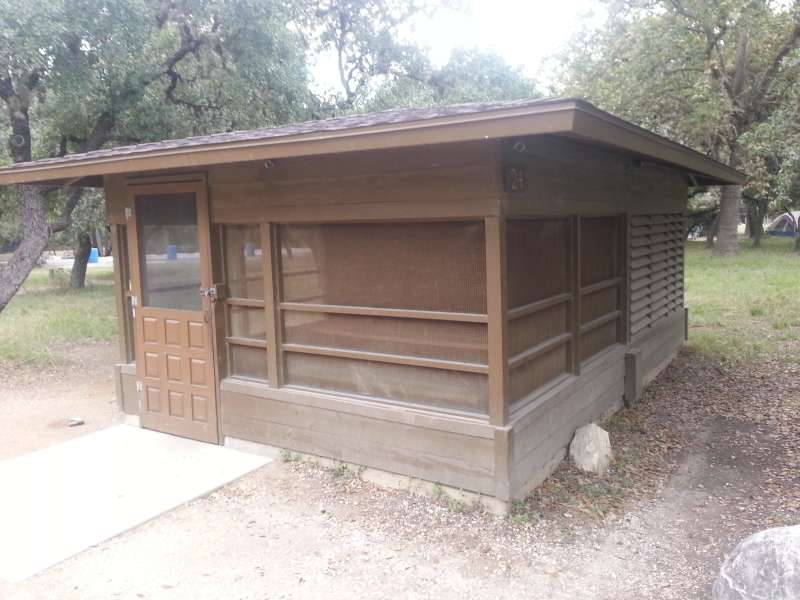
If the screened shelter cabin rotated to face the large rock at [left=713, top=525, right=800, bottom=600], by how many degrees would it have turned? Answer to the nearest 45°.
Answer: approximately 90° to its left

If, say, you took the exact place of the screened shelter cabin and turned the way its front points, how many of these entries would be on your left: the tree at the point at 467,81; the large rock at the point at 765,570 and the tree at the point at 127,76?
1

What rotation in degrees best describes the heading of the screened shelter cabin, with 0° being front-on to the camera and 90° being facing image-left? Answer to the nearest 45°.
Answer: approximately 45°

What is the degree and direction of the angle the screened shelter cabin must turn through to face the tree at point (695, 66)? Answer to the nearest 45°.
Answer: approximately 180°

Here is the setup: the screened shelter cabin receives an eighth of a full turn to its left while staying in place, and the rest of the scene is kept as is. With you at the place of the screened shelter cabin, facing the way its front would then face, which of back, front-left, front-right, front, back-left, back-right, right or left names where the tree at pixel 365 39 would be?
back

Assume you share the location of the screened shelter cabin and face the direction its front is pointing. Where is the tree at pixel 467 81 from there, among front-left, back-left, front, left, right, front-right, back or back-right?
back-right

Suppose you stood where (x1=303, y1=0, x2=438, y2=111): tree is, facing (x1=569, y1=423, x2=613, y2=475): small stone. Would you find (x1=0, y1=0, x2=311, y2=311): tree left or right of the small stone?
right

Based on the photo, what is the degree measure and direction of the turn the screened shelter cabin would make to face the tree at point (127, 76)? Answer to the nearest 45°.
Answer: approximately 90° to its right
